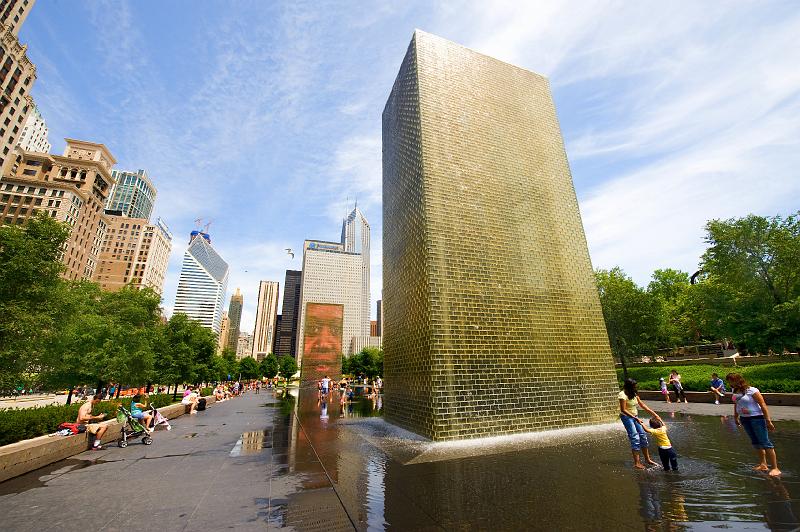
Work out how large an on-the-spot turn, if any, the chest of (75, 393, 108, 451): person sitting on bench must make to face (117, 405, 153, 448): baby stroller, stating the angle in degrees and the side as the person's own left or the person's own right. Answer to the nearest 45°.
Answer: approximately 45° to the person's own left

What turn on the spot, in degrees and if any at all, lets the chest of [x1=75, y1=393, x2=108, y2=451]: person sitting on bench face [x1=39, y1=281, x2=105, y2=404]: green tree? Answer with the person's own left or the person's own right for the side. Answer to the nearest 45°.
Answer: approximately 90° to the person's own left

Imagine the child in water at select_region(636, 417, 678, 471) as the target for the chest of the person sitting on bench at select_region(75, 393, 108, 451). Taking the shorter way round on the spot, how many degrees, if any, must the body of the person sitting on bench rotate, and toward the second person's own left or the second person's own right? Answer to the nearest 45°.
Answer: approximately 45° to the second person's own right

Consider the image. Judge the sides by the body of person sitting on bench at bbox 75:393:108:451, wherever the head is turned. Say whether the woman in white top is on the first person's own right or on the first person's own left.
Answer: on the first person's own right

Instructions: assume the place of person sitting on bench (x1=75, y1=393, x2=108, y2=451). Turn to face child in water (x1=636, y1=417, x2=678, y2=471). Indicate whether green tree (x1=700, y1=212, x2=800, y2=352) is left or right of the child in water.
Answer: left

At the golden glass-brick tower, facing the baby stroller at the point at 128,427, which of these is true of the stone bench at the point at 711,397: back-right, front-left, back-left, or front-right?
back-right

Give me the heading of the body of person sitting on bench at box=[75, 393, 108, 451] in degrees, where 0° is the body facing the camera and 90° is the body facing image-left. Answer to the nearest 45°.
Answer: approximately 270°

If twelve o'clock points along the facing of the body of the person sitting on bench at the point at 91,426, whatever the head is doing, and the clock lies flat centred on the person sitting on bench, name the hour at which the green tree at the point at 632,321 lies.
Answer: The green tree is roughly at 12 o'clock from the person sitting on bench.

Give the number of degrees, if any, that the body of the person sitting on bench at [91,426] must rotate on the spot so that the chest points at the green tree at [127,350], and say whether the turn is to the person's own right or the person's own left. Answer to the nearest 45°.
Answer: approximately 90° to the person's own left

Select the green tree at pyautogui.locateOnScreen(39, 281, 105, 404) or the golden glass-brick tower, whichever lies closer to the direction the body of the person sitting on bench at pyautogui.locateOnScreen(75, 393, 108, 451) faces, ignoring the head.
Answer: the golden glass-brick tower

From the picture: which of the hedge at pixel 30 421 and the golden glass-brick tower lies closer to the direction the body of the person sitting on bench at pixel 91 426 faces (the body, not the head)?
the golden glass-brick tower

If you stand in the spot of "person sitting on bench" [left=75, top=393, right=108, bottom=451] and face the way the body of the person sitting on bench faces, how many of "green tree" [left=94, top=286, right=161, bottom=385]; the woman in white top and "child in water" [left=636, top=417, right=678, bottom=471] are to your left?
1

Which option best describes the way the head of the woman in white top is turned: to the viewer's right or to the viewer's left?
to the viewer's left
